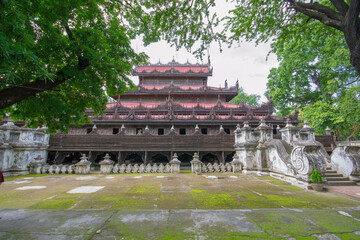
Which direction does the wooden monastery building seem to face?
toward the camera

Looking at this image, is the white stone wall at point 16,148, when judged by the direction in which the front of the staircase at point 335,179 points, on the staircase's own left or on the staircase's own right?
on the staircase's own right

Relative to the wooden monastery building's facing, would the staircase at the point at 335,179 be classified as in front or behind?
in front

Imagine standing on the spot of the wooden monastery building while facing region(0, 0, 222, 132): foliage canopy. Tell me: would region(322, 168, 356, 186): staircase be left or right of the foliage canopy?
left

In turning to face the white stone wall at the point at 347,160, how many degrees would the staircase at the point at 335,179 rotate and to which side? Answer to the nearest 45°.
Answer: approximately 135° to its left

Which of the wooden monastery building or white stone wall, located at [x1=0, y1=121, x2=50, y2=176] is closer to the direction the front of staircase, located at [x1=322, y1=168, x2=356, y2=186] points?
the white stone wall

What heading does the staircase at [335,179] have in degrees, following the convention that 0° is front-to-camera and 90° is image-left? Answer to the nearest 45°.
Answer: approximately 0°

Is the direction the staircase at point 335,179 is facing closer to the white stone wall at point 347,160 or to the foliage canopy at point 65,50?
the foliage canopy
